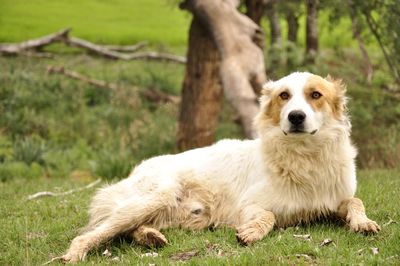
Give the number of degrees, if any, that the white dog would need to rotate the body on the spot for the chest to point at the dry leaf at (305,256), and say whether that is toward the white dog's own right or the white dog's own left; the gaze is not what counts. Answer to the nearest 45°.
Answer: approximately 45° to the white dog's own right

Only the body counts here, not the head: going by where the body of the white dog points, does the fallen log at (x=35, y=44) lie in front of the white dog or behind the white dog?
behind

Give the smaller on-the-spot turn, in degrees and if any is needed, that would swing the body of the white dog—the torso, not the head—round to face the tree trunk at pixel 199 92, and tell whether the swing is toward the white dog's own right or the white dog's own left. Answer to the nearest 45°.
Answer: approximately 135° to the white dog's own left

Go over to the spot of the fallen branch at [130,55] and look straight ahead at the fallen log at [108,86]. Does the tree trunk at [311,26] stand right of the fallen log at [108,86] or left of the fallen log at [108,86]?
left

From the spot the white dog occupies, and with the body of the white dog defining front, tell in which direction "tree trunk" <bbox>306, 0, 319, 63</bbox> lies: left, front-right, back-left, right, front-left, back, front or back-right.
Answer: back-left

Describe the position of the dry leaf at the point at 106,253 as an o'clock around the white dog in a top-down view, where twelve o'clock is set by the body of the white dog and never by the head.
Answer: The dry leaf is roughly at 4 o'clock from the white dog.

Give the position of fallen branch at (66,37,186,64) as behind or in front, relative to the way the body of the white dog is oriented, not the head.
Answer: behind

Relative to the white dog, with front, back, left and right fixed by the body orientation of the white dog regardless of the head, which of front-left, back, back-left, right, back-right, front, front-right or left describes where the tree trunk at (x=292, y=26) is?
back-left

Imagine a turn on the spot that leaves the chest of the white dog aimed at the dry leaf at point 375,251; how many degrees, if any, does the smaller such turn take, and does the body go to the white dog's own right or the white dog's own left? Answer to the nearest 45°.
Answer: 0° — it already faces it

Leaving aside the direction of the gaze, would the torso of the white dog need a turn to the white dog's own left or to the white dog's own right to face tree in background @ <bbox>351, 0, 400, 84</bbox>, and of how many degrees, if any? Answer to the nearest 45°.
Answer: approximately 135° to the white dog's own left

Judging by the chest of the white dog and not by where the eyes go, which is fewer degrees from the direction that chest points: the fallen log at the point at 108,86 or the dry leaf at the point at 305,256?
the dry leaf

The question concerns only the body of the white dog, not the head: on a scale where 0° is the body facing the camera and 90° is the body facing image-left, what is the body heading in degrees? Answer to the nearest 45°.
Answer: approximately 315°

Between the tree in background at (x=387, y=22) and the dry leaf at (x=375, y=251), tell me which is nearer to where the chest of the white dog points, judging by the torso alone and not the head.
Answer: the dry leaf

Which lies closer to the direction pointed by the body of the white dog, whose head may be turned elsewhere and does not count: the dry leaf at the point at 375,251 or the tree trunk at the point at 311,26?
the dry leaf
